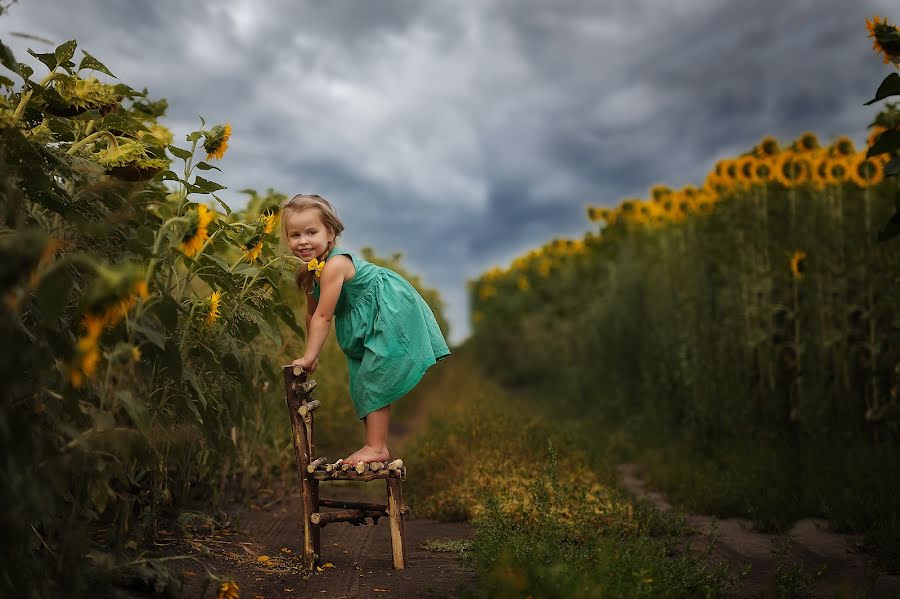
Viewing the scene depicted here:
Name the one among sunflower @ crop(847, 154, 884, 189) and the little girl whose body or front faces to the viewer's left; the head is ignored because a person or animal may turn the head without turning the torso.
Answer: the little girl

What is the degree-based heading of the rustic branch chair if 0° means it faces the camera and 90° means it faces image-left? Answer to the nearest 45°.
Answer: approximately 270°

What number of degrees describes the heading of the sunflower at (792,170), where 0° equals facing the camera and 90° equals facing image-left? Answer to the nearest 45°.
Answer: approximately 0°

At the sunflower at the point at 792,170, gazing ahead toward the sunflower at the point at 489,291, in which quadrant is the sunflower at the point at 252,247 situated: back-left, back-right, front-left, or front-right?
back-left

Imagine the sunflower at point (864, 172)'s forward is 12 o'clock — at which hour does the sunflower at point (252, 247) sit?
the sunflower at point (252, 247) is roughly at 1 o'clock from the sunflower at point (864, 172).

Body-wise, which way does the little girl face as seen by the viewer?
to the viewer's left

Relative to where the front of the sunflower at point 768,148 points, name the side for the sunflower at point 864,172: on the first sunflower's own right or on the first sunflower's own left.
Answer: on the first sunflower's own left
